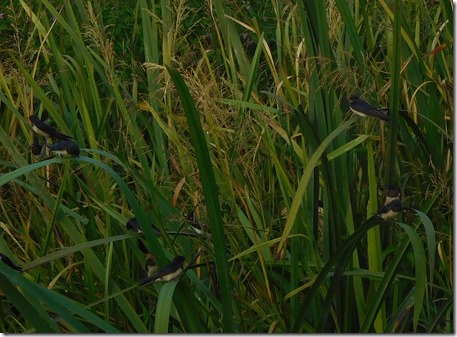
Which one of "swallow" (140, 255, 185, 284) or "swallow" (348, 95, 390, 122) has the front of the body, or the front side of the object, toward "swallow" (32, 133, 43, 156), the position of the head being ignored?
"swallow" (348, 95, 390, 122)

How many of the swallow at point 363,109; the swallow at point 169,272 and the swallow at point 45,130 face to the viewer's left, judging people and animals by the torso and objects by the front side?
2

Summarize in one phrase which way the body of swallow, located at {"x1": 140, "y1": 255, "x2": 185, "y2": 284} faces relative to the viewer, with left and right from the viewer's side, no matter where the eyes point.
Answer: facing to the right of the viewer

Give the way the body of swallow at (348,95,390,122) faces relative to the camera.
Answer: to the viewer's left

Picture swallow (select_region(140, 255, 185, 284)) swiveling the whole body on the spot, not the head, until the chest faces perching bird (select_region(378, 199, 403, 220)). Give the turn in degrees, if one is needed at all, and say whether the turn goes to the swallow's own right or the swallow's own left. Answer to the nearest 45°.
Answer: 0° — it already faces it

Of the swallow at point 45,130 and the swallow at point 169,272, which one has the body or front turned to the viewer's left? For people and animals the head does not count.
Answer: the swallow at point 45,130

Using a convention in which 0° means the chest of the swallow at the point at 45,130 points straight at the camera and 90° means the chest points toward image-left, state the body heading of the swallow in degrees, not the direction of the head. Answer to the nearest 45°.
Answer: approximately 90°

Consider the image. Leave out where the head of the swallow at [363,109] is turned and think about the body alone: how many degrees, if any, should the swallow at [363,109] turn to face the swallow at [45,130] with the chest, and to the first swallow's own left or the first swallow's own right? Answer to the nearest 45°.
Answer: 0° — it already faces it
